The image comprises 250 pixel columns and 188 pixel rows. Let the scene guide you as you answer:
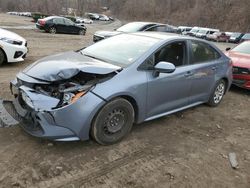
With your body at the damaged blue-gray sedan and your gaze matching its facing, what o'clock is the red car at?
The red car is roughly at 6 o'clock from the damaged blue-gray sedan.

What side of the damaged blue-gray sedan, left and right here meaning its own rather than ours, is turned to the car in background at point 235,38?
back

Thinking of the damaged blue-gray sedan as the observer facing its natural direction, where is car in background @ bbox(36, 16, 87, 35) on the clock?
The car in background is roughly at 4 o'clock from the damaged blue-gray sedan.

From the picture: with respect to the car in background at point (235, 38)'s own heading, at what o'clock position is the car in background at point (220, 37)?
the car in background at point (220, 37) is roughly at 2 o'clock from the car in background at point (235, 38).

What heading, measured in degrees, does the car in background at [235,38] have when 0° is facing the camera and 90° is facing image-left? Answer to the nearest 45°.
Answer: approximately 45°
